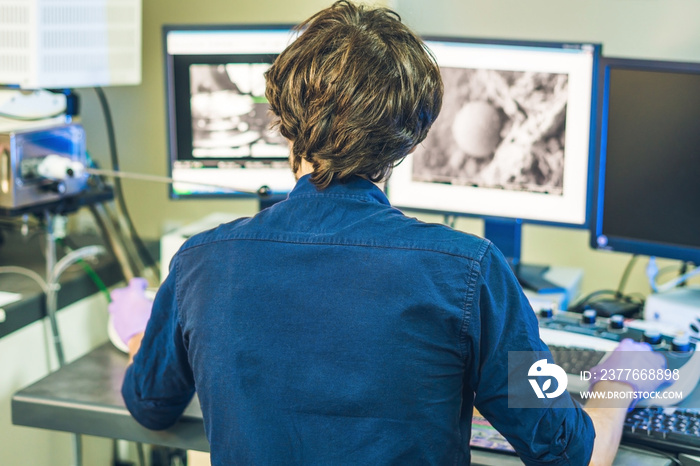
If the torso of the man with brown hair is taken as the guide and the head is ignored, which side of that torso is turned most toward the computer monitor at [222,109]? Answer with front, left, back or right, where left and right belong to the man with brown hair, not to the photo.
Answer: front

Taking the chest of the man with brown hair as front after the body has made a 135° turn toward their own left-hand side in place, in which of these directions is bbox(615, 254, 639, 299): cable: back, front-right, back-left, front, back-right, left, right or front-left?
back

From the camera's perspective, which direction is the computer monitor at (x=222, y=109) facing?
toward the camera

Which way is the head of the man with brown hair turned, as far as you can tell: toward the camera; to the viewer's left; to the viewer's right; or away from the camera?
away from the camera

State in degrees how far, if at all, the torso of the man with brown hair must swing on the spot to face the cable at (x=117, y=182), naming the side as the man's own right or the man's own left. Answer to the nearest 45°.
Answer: approximately 45° to the man's own left

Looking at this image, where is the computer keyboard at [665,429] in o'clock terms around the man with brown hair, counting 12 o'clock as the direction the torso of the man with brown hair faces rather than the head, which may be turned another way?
The computer keyboard is roughly at 2 o'clock from the man with brown hair.

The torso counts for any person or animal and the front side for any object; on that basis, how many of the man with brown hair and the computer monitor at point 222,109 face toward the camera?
1

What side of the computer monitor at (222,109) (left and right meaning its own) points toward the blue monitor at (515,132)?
left

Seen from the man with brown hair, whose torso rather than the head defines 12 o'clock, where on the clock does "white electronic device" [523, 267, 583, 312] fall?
The white electronic device is roughly at 1 o'clock from the man with brown hair.

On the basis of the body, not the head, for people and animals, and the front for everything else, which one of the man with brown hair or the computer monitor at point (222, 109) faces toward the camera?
the computer monitor

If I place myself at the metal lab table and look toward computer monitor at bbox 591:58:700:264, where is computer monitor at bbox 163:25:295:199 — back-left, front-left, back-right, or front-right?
front-left

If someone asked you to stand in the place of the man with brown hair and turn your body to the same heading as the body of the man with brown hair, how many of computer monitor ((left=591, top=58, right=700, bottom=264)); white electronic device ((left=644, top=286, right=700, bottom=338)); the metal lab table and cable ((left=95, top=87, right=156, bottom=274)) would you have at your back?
0

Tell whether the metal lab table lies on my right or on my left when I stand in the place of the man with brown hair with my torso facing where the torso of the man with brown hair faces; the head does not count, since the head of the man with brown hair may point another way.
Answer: on my left

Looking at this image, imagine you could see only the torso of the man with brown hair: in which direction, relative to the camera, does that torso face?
away from the camera

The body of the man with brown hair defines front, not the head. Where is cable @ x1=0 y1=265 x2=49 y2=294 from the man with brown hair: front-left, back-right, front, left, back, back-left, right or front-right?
front-left

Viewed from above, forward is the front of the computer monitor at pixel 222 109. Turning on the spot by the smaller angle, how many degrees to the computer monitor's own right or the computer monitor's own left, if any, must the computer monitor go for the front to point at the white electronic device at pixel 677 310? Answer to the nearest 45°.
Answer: approximately 45° to the computer monitor's own left

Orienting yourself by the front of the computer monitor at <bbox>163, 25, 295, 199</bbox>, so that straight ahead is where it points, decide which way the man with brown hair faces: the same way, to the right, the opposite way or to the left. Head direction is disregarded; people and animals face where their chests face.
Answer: the opposite way
